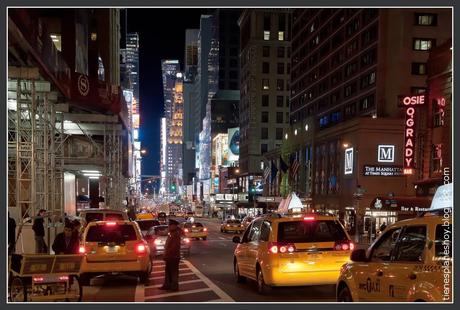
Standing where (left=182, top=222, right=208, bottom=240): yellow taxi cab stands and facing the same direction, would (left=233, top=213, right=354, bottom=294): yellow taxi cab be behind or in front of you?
behind

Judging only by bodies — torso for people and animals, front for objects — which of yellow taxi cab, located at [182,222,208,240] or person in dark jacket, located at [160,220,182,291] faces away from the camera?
the yellow taxi cab

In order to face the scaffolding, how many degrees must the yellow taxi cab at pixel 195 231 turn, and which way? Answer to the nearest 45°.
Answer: approximately 180°

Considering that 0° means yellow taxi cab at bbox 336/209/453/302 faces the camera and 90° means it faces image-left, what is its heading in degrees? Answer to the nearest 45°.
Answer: approximately 135°

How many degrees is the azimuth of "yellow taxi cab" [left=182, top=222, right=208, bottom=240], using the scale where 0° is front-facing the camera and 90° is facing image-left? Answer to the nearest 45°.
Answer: approximately 180°

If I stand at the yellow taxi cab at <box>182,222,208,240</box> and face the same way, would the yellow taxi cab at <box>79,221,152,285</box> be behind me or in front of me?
behind

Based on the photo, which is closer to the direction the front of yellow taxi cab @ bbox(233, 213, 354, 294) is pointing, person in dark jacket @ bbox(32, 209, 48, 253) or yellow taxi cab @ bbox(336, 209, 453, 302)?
the person in dark jacket

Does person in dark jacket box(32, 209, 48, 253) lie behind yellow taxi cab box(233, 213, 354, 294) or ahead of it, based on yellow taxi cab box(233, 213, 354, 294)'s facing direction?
ahead

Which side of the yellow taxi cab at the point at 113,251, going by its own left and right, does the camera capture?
back

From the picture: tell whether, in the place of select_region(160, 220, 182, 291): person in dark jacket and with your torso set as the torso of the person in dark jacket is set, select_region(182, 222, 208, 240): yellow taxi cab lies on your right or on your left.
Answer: on your right

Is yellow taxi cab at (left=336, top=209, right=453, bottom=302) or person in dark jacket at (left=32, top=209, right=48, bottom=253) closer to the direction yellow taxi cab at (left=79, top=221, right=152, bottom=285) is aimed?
the person in dark jacket

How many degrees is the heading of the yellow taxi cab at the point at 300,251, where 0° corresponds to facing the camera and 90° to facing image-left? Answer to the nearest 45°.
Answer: approximately 135°

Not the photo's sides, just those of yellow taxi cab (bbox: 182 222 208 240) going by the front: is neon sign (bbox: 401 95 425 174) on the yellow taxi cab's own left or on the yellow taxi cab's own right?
on the yellow taxi cab's own right

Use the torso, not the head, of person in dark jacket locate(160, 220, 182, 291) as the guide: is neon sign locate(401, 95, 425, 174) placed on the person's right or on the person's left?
on the person's right
